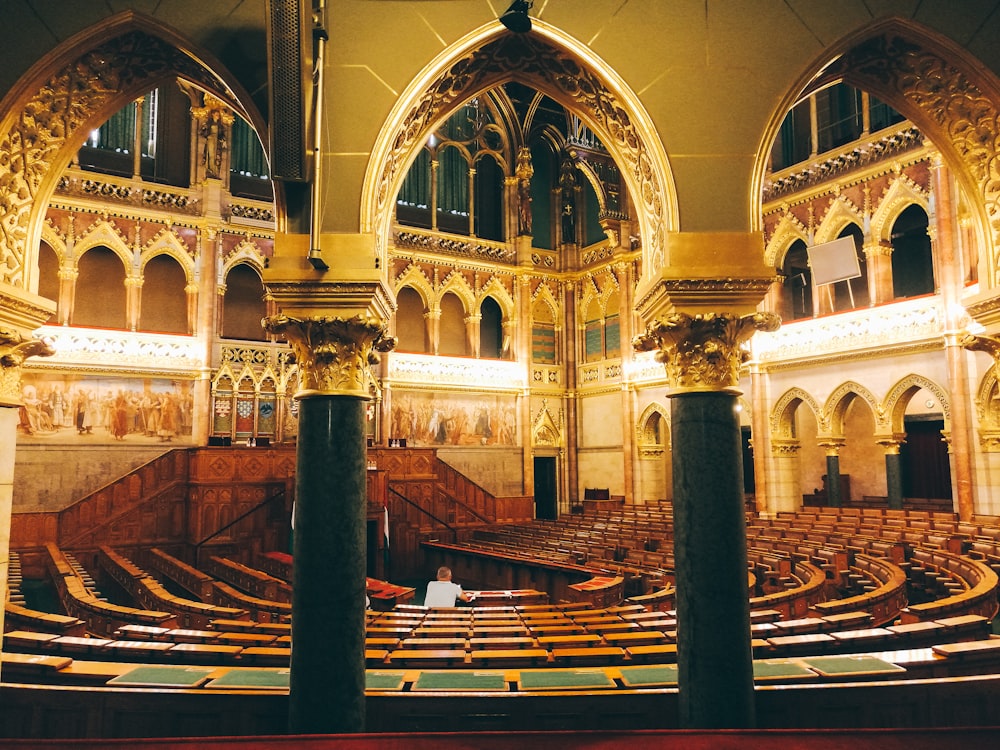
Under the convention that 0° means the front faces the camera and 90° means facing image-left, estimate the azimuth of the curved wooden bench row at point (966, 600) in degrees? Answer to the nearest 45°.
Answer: approximately 90°

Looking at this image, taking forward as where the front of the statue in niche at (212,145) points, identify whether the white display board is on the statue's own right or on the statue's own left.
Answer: on the statue's own left

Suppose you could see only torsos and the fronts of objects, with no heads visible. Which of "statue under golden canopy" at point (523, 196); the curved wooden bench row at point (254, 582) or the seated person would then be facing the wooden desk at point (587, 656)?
the statue under golden canopy

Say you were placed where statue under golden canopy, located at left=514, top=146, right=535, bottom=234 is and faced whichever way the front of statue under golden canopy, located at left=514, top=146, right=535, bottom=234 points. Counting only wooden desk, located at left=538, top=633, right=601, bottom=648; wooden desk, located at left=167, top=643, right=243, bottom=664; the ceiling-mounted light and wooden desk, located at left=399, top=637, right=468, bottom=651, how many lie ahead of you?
4

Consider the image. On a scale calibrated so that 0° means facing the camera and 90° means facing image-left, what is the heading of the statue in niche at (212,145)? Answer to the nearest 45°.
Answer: approximately 0°

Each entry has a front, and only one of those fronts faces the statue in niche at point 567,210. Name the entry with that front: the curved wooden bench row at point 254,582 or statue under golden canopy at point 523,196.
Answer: the curved wooden bench row

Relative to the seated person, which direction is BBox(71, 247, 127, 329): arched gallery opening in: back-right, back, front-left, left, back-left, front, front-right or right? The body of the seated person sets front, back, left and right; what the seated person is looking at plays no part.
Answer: front-left

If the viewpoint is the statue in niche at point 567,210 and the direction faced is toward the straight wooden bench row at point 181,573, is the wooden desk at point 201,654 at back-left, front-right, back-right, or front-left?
front-left

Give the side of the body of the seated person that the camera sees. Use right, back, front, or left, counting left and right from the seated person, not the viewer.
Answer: back

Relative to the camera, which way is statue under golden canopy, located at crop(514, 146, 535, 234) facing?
toward the camera

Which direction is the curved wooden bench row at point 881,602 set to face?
to the viewer's left

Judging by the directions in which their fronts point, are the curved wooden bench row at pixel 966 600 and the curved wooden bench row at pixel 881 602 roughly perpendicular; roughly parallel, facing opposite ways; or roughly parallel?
roughly parallel

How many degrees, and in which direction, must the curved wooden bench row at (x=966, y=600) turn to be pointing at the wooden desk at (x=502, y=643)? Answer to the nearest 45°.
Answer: approximately 45° to its left

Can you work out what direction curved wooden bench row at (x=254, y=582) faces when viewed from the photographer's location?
facing away from the viewer and to the right of the viewer

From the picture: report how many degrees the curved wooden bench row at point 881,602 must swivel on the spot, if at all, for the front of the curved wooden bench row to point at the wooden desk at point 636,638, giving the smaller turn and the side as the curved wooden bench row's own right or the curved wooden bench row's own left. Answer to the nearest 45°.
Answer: approximately 45° to the curved wooden bench row's own left
